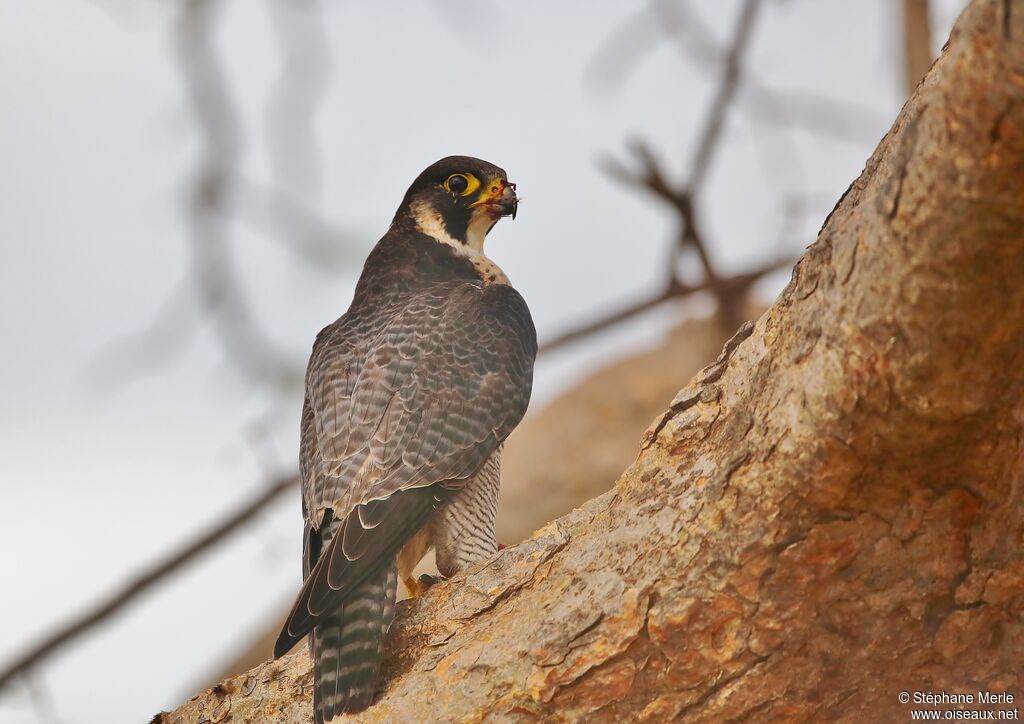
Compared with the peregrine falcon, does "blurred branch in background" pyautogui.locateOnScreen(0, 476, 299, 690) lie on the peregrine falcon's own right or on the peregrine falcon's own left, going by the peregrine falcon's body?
on the peregrine falcon's own left

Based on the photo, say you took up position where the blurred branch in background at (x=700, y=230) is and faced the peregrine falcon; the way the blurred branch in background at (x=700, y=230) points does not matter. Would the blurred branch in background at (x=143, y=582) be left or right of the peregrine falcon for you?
right

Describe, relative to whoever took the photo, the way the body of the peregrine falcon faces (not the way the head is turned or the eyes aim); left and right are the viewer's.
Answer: facing away from the viewer and to the right of the viewer

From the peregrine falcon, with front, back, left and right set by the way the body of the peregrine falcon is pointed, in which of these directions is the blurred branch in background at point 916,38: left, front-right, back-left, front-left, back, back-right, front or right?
front

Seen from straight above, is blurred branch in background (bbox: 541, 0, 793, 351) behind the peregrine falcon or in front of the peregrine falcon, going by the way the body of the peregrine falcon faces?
in front
